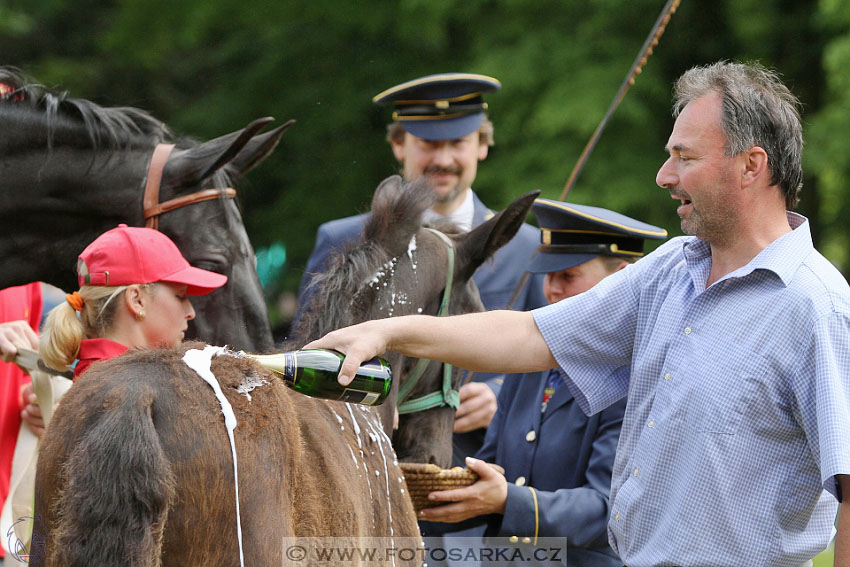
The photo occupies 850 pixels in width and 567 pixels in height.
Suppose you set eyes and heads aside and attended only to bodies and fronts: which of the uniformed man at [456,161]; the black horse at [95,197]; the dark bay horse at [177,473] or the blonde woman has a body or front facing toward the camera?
the uniformed man

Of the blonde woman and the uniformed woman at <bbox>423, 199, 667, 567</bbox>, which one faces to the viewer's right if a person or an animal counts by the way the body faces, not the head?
the blonde woman

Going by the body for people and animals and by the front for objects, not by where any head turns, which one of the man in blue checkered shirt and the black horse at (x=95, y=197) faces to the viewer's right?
the black horse

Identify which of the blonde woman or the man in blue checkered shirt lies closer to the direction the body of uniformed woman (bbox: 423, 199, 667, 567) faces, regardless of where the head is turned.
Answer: the blonde woman

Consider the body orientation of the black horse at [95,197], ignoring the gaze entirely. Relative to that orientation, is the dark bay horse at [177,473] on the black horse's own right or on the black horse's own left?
on the black horse's own right

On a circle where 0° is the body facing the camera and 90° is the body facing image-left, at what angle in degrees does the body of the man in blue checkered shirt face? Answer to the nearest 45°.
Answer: approximately 45°

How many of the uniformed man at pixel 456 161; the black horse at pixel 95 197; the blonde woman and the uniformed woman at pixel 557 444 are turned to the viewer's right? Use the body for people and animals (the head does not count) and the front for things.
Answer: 2

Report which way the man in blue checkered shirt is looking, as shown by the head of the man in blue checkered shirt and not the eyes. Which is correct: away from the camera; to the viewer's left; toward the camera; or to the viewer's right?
to the viewer's left

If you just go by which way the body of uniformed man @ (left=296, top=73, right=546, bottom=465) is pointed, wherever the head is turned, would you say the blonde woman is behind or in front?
in front

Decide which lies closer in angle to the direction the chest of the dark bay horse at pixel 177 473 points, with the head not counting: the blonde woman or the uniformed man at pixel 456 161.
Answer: the uniformed man

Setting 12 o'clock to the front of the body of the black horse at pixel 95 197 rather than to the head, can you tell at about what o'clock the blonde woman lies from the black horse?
The blonde woman is roughly at 3 o'clock from the black horse.

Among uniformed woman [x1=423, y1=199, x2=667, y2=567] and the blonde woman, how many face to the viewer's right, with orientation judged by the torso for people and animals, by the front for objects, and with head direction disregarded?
1

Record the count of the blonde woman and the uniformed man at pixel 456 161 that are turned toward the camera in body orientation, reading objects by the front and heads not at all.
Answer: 1

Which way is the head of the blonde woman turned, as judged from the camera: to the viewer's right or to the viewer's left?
to the viewer's right

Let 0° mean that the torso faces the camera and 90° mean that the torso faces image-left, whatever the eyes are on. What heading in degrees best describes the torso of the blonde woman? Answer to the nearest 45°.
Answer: approximately 270°

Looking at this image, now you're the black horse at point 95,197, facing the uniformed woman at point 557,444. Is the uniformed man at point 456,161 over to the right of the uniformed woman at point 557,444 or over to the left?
left
